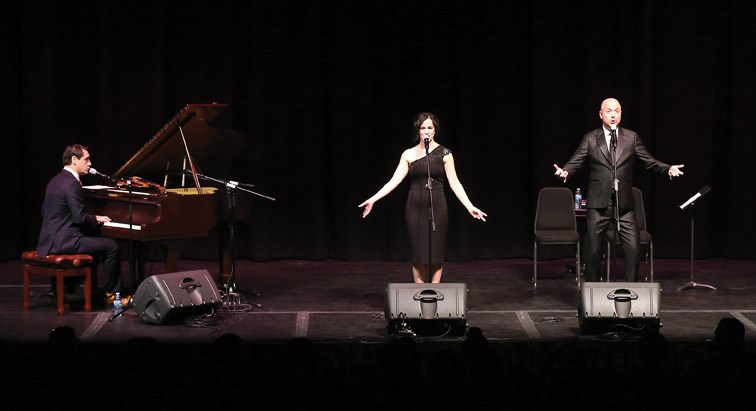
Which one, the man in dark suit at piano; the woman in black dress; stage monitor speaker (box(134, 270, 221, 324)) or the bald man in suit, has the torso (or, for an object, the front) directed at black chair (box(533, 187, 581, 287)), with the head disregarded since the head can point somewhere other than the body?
the man in dark suit at piano

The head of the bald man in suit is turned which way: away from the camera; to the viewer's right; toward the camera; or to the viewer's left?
toward the camera

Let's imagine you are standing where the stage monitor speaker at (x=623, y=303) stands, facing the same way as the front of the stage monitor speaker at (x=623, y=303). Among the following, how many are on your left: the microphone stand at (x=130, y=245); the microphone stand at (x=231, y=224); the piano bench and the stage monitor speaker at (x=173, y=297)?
4

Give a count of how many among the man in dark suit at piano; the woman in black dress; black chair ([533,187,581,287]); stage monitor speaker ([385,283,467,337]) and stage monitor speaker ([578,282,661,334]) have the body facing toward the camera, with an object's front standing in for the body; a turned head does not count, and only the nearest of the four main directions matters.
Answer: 2

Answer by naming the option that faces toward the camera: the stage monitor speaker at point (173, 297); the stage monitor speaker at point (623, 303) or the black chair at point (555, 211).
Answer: the black chair

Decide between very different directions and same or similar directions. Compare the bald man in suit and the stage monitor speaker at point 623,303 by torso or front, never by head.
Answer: very different directions

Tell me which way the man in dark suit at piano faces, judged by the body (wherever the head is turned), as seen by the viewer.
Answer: to the viewer's right

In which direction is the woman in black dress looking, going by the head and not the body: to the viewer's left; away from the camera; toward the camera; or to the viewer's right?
toward the camera

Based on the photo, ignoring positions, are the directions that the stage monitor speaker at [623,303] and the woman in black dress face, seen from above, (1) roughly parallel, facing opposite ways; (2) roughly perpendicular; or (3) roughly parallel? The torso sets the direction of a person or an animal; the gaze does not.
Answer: roughly parallel, facing opposite ways

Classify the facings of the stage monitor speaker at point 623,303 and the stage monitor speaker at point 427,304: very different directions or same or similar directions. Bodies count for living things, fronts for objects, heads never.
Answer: same or similar directions

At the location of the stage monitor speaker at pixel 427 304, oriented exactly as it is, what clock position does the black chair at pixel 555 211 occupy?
The black chair is roughly at 1 o'clock from the stage monitor speaker.

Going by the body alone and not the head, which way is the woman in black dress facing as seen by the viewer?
toward the camera

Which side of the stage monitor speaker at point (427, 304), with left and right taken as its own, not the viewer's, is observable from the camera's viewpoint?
back

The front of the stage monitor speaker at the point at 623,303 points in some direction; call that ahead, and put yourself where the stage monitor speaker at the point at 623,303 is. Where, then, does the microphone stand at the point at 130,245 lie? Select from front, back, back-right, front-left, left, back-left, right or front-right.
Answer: left

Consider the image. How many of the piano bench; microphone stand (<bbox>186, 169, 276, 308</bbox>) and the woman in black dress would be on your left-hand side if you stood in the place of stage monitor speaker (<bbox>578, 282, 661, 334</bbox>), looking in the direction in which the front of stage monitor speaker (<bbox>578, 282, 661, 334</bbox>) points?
3
